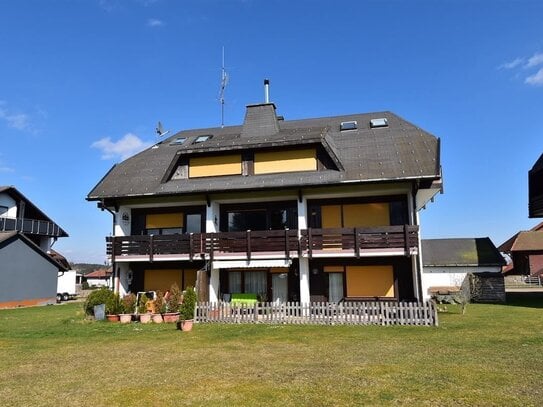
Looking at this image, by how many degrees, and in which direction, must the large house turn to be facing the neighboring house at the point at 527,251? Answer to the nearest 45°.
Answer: approximately 135° to its left

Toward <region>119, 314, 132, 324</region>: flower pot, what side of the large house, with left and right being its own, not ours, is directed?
right

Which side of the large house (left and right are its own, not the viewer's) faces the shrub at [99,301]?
right

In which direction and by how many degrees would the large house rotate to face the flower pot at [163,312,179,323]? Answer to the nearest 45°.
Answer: approximately 45° to its right

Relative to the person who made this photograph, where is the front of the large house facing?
facing the viewer

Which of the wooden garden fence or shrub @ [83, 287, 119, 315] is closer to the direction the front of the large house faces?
the wooden garden fence

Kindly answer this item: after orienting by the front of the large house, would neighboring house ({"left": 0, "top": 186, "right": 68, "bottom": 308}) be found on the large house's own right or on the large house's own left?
on the large house's own right
